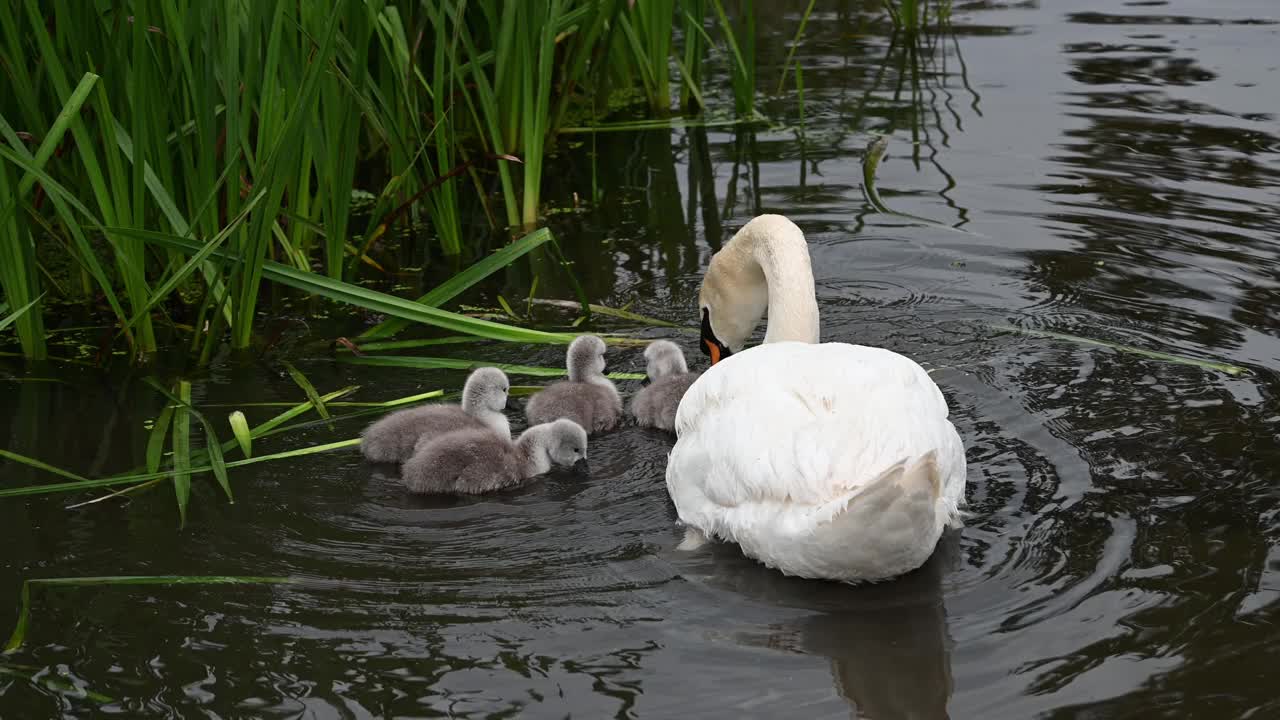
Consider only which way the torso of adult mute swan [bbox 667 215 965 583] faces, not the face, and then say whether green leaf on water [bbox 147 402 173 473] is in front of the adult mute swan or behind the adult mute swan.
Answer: in front

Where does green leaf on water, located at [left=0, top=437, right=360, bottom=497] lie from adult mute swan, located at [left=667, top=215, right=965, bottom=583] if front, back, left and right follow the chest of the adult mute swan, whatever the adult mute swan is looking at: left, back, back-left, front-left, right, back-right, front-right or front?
front-left

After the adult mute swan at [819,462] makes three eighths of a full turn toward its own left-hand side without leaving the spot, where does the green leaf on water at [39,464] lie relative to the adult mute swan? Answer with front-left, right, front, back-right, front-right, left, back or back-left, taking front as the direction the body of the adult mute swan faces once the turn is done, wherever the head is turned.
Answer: right

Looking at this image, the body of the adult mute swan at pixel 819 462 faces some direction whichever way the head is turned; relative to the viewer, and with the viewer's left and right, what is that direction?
facing away from the viewer and to the left of the viewer

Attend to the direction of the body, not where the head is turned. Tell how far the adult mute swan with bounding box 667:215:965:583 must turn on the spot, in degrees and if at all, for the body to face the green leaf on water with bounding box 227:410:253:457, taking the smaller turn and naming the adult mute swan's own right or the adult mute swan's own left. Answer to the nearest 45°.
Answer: approximately 45° to the adult mute swan's own left

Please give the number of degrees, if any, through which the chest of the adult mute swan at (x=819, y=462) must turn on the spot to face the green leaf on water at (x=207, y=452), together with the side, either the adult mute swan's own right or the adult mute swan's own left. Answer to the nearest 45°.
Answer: approximately 45° to the adult mute swan's own left
